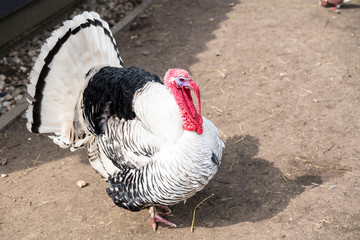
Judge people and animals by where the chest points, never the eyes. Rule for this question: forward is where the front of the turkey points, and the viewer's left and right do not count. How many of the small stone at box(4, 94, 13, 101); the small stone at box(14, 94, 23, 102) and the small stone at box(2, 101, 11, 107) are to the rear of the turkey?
3

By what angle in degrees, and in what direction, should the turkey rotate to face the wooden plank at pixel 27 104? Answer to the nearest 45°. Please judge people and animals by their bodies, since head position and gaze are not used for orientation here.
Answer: approximately 180°

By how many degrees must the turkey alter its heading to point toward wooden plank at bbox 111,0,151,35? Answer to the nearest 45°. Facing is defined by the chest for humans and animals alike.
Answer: approximately 135° to its left

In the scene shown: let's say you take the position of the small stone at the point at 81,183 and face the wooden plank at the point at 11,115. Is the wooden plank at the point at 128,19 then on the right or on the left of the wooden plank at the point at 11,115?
right

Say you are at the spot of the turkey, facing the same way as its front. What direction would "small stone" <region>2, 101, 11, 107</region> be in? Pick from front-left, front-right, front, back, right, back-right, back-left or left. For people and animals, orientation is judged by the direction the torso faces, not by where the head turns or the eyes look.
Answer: back

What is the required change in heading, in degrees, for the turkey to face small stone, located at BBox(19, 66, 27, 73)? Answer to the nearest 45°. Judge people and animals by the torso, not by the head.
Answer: approximately 180°

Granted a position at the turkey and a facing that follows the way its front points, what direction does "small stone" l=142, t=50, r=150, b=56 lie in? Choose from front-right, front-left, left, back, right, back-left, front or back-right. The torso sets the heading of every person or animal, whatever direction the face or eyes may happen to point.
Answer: back-left

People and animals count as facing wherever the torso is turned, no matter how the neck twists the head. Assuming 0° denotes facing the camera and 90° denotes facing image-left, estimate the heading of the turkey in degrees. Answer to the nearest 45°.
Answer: approximately 315°

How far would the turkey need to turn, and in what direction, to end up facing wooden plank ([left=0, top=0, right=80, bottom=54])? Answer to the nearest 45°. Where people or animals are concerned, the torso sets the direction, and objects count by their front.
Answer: approximately 135° to its left

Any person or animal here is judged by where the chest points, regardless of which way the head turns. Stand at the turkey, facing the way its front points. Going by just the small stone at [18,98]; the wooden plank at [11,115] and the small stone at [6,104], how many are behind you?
3

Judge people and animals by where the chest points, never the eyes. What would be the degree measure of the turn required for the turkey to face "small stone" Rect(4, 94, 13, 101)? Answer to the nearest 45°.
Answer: approximately 180°

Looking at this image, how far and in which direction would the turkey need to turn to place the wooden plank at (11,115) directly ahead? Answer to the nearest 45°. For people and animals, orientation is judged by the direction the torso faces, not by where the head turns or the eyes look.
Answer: approximately 180°
